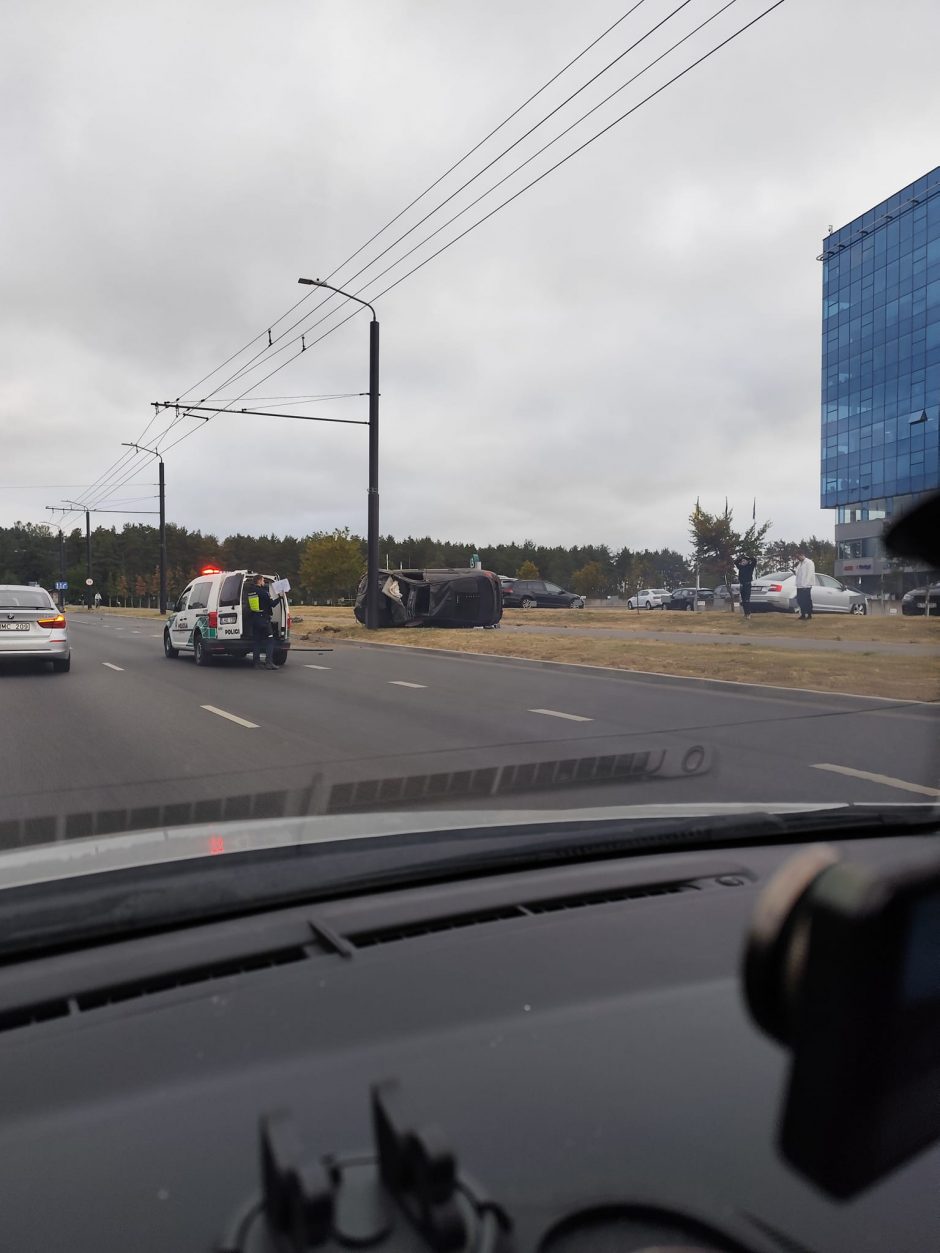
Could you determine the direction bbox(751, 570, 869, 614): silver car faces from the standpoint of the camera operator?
facing away from the viewer and to the right of the viewer

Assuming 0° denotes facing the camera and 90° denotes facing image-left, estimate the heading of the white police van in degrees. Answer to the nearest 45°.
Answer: approximately 135°

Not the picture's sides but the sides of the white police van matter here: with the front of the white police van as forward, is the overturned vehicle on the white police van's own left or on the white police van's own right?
on the white police van's own right

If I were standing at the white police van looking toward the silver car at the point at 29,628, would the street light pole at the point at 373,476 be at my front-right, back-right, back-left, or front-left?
back-right

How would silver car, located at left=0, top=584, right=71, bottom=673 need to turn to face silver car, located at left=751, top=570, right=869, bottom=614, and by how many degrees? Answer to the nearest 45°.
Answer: approximately 90° to its right

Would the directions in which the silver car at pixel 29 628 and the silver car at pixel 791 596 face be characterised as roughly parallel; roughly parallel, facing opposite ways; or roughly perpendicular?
roughly perpendicular

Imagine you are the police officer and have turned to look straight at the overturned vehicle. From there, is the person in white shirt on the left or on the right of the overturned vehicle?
right

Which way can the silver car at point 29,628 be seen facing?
away from the camera
